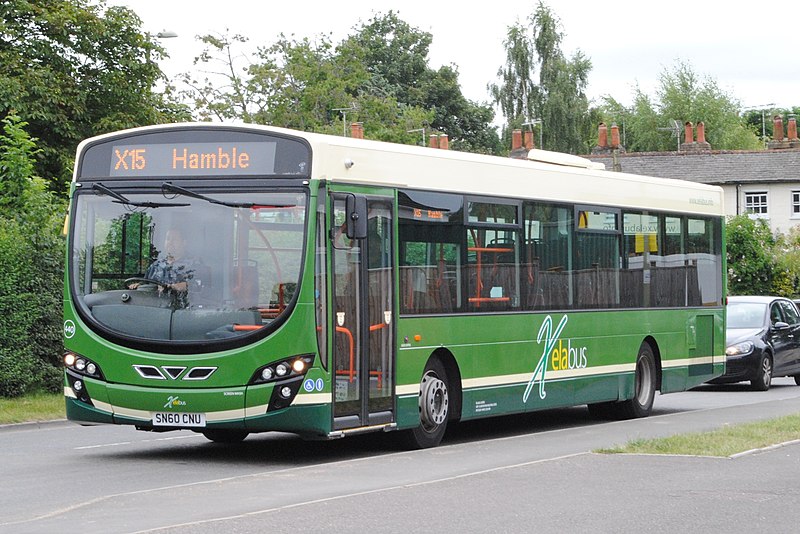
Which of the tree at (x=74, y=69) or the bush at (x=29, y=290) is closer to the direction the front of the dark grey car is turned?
the bush

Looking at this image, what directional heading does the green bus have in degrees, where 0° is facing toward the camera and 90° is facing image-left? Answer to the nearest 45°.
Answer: approximately 45°

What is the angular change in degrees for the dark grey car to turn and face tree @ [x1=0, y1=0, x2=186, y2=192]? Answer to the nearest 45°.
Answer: approximately 45° to its right

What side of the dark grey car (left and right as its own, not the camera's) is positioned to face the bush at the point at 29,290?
front

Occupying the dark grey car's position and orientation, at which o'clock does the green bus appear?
The green bus is roughly at 11 o'clock from the dark grey car.

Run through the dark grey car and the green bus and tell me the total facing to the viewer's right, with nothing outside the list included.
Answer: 0

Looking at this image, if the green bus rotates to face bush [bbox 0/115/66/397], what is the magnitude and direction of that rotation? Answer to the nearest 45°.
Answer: approximately 90° to its right

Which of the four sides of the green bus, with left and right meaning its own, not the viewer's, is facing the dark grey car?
back

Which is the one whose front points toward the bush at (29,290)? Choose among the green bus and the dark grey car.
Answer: the dark grey car
